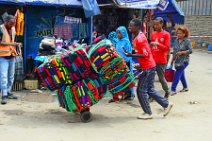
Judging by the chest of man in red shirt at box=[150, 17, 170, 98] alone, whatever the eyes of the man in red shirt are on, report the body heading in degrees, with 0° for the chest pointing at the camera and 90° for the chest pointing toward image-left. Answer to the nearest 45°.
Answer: approximately 45°

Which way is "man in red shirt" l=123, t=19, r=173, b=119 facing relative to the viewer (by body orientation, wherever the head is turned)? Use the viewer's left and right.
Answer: facing to the left of the viewer

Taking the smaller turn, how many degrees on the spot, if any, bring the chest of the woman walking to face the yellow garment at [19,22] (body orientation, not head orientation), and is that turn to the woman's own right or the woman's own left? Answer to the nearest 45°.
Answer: approximately 45° to the woman's own right

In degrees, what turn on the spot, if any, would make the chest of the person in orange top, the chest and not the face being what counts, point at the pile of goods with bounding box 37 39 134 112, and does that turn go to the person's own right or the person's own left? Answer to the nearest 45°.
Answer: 0° — they already face it

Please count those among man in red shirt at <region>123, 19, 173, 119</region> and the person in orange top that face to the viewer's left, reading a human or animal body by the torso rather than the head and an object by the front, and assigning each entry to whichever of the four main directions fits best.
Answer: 1

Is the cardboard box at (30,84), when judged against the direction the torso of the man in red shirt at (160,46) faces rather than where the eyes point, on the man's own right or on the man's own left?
on the man's own right
